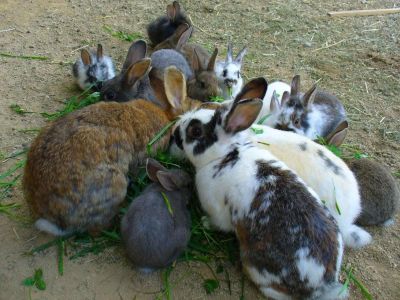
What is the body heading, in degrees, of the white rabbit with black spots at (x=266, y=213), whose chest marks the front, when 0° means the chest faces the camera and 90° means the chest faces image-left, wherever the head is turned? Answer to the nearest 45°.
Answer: approximately 135°

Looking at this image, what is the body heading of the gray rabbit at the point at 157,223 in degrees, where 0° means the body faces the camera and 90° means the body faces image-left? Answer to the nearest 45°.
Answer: approximately 225°

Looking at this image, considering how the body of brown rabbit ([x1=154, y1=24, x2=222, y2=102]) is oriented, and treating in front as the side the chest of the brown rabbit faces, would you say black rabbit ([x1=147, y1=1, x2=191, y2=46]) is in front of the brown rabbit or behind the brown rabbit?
behind

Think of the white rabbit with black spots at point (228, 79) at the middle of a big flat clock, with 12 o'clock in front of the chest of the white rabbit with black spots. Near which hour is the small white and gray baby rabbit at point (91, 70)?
The small white and gray baby rabbit is roughly at 3 o'clock from the white rabbit with black spots.

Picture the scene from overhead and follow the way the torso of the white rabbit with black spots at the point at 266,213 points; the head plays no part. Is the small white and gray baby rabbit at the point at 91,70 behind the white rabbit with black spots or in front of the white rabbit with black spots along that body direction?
in front

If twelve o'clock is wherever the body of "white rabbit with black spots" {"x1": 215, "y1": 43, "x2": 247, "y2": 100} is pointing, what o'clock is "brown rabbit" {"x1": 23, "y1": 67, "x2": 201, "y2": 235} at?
The brown rabbit is roughly at 1 o'clock from the white rabbit with black spots.
